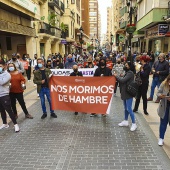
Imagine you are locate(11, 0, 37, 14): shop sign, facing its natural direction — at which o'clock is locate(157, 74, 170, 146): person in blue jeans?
The person in blue jeans is roughly at 1 o'clock from the shop sign.

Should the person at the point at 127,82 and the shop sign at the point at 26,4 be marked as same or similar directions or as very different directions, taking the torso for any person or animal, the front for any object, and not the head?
very different directions

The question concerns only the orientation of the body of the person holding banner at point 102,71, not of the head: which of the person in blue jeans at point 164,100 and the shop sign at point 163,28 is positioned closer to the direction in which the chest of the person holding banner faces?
the person in blue jeans

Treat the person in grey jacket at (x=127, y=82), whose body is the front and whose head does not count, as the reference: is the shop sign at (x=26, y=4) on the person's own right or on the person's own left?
on the person's own right

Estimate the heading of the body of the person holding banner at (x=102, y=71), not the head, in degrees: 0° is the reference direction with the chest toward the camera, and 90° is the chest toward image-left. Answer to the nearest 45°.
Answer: approximately 0°

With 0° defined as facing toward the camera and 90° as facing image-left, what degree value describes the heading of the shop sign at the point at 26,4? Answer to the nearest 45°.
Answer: approximately 315°

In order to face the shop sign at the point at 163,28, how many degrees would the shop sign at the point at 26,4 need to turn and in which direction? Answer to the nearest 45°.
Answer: approximately 45° to its left

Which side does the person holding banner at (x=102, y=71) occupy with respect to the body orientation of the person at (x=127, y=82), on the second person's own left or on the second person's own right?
on the second person's own right

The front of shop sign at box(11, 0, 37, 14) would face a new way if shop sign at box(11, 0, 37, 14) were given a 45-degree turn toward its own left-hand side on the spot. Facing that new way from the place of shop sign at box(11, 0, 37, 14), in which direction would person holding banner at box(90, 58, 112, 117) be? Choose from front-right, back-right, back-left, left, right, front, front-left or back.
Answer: right
